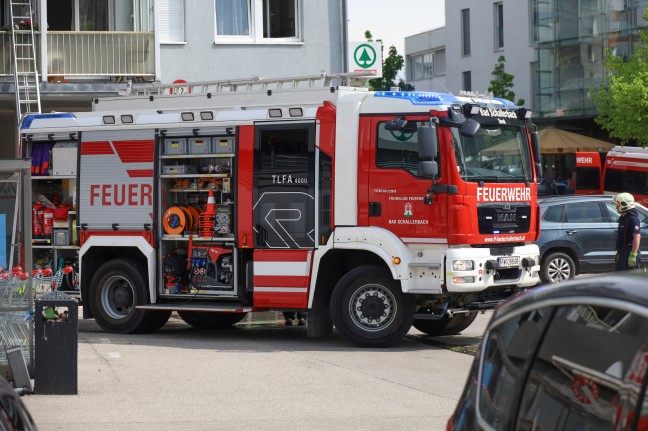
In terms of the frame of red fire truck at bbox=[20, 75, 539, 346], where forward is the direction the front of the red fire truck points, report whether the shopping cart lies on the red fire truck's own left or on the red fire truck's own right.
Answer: on the red fire truck's own right

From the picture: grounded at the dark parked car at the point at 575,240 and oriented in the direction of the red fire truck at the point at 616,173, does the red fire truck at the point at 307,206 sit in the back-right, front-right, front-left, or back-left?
back-left

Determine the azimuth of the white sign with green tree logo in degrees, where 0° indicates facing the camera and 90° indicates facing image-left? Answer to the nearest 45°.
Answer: approximately 0°

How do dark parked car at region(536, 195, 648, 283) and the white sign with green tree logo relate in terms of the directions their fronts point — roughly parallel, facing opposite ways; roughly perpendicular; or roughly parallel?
roughly perpendicular

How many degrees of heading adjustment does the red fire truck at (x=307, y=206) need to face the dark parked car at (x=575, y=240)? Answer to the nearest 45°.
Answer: approximately 90° to its left

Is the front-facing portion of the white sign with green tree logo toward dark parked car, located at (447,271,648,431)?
yes
